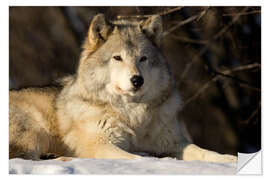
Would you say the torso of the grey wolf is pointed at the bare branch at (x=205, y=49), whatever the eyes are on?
no
